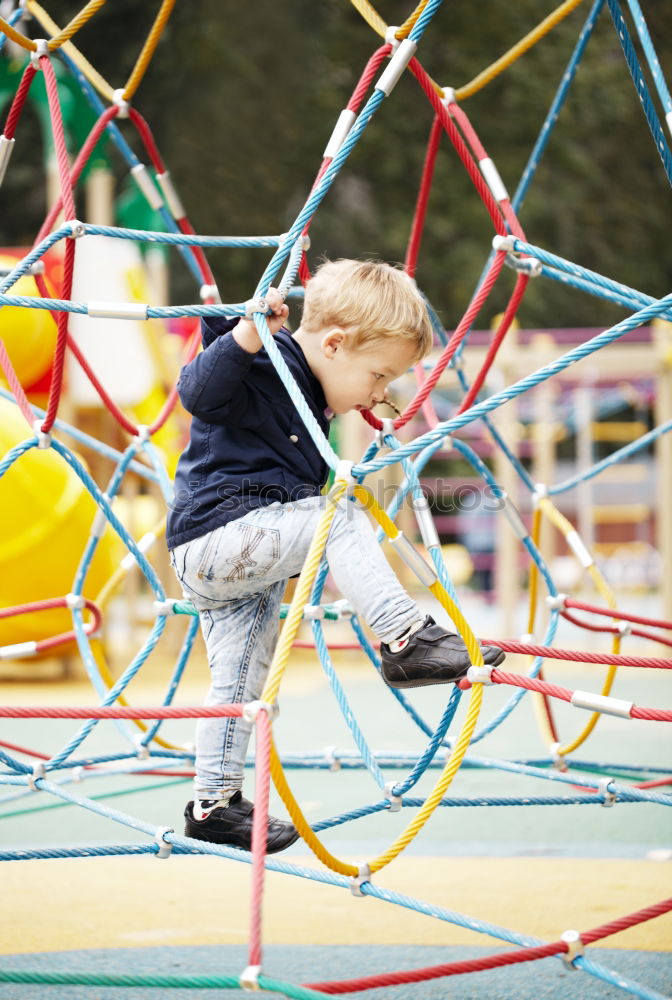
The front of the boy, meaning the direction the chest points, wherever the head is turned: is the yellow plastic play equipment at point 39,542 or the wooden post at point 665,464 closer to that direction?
the wooden post

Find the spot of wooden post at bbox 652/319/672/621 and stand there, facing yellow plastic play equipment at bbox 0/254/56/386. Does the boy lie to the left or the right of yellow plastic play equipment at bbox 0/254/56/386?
left

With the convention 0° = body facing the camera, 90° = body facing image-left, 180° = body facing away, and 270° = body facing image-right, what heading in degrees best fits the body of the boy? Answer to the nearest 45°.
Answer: approximately 270°

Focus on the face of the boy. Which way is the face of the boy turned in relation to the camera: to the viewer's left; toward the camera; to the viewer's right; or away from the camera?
to the viewer's right
